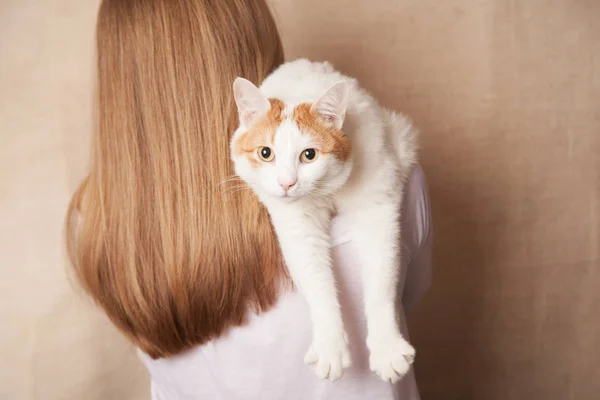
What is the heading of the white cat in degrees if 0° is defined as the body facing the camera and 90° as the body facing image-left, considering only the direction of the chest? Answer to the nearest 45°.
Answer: approximately 0°

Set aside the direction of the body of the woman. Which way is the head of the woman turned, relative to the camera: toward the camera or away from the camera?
away from the camera
